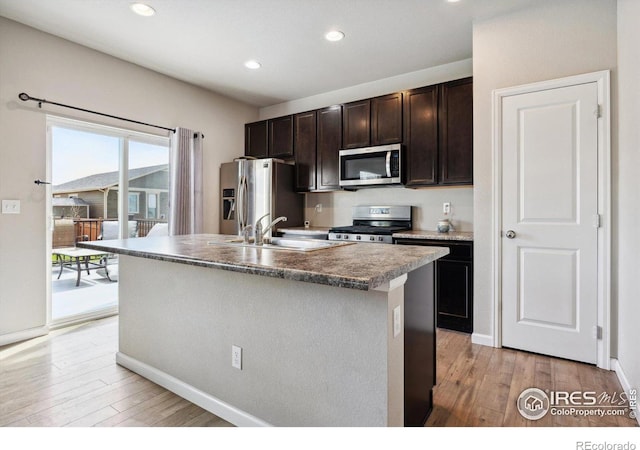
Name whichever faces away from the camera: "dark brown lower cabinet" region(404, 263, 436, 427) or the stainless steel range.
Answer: the dark brown lower cabinet

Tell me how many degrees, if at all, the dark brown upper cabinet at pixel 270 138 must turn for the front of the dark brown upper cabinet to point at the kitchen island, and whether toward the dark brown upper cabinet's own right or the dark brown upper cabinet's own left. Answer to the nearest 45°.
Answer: approximately 45° to the dark brown upper cabinet's own left

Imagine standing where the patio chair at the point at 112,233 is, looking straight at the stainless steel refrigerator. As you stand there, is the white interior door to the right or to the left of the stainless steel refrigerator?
right

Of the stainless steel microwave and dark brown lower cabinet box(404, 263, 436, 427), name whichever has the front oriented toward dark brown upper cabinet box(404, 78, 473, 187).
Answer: the dark brown lower cabinet

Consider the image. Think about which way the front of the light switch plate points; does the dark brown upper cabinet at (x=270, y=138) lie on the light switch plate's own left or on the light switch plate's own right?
on the light switch plate's own left

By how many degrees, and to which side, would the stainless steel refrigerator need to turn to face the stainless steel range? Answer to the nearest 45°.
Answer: approximately 90° to its left

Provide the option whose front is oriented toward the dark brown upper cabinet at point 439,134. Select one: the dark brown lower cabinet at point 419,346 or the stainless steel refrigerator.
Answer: the dark brown lower cabinet

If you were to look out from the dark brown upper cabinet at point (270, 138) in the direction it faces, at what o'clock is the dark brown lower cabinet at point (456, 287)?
The dark brown lower cabinet is roughly at 9 o'clock from the dark brown upper cabinet.

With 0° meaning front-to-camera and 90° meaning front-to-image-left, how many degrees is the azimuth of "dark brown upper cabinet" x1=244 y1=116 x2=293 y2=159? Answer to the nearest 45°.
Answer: approximately 45°

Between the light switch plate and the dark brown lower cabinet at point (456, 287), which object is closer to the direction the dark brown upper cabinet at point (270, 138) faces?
the light switch plate

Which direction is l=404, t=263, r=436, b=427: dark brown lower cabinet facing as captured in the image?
away from the camera

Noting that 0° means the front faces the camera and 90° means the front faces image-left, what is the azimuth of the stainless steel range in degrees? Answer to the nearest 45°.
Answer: approximately 45°
